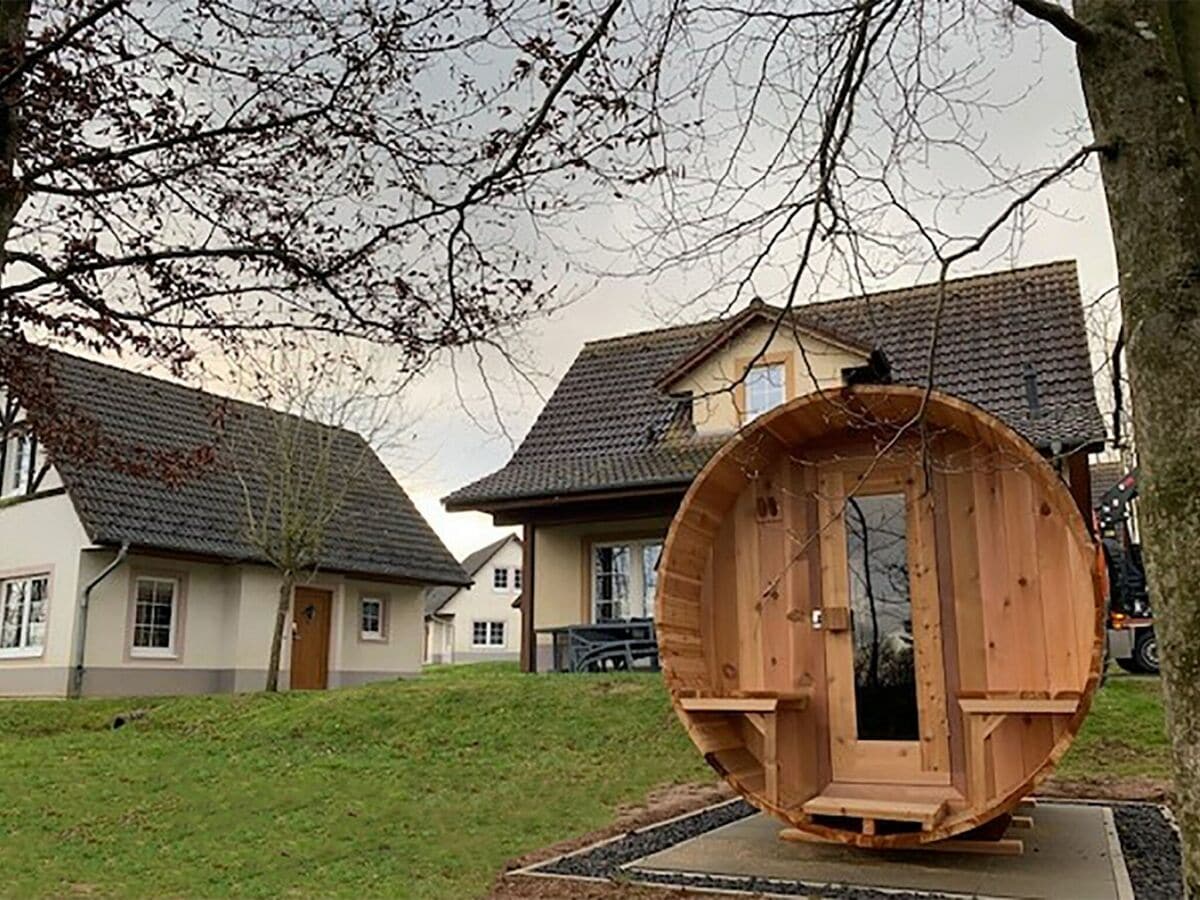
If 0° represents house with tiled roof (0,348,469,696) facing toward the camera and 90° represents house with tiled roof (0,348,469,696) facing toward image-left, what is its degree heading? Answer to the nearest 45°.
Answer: approximately 315°

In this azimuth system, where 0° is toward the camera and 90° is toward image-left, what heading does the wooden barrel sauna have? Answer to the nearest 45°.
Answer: approximately 0°

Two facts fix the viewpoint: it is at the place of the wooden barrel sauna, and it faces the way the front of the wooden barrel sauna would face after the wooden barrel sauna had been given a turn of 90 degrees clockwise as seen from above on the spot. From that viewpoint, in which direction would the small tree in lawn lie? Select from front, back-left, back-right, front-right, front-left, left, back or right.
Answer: front-right

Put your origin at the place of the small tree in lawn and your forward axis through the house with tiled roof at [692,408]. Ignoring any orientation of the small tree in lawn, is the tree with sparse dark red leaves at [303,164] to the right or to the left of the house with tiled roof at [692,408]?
right

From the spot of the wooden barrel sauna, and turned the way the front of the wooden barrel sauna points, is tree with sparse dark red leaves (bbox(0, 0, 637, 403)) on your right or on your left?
on your right

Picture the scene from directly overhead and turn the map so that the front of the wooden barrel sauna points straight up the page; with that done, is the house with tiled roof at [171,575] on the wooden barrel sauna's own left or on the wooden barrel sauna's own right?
on the wooden barrel sauna's own right
